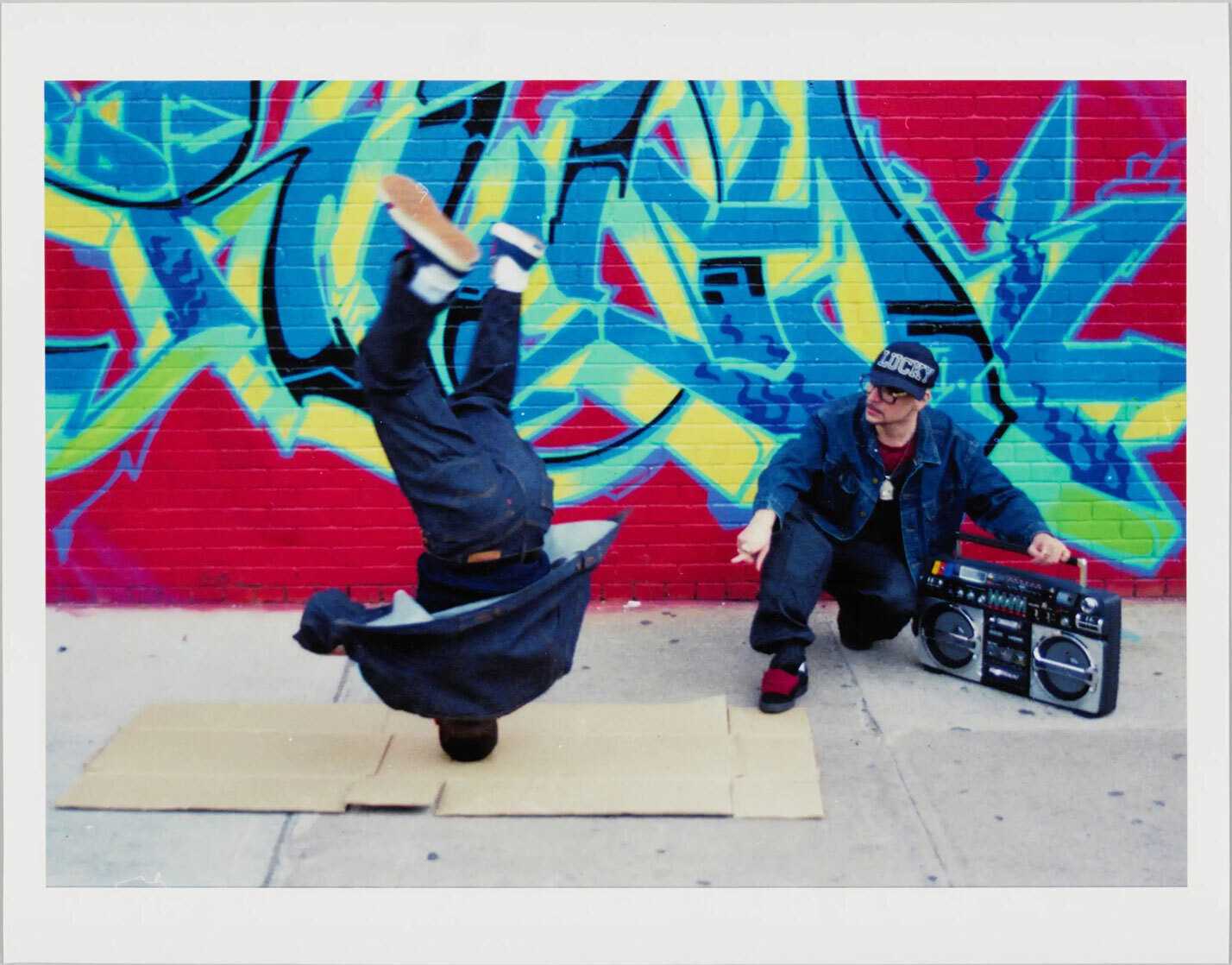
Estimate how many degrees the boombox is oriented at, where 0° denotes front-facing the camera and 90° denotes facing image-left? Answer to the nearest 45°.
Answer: approximately 45°

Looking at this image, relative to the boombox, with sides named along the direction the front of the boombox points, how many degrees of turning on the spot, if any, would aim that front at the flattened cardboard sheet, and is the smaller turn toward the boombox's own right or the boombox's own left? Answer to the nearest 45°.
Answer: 0° — it already faces it
